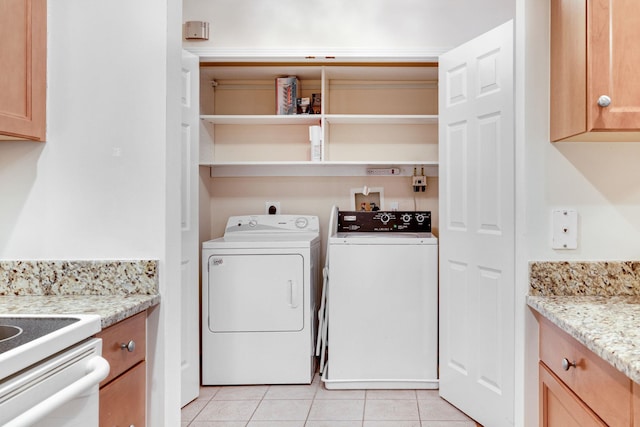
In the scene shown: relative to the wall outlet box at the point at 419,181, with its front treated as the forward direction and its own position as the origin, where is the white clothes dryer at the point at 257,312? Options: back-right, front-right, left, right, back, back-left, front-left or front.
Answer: front-right

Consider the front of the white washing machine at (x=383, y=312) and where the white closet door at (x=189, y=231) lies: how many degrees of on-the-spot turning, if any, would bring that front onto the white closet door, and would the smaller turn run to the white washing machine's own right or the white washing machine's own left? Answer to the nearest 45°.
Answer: approximately 90° to the white washing machine's own right

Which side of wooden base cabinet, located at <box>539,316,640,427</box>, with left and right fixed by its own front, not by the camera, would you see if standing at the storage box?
right

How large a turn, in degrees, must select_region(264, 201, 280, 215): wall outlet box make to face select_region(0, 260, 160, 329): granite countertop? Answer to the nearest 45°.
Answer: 0° — it already faces it

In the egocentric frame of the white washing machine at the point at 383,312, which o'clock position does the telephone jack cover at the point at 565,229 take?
The telephone jack cover is roughly at 11 o'clock from the white washing machine.

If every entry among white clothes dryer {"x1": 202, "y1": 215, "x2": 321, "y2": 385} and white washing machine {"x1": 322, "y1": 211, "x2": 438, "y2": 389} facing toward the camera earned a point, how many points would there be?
2

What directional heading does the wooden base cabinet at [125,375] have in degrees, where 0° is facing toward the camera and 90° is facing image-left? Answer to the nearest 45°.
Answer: approximately 315°

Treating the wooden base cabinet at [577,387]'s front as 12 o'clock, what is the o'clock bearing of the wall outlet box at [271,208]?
The wall outlet box is roughly at 3 o'clock from the wooden base cabinet.

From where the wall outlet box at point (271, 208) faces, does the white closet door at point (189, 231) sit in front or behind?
in front

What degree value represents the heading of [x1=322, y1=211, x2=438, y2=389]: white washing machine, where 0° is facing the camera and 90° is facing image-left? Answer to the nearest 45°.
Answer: approximately 0°

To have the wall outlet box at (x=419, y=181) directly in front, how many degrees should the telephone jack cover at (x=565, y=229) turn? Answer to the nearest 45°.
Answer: approximately 135° to its right
